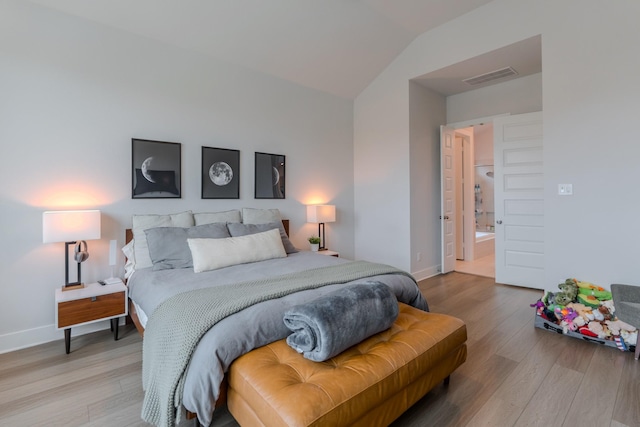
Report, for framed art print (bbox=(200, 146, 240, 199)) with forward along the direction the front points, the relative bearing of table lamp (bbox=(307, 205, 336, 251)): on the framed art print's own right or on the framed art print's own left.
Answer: on the framed art print's own left

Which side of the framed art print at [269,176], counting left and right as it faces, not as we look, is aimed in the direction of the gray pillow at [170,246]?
right

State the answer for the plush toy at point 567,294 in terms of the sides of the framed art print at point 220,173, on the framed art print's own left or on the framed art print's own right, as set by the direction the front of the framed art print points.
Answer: on the framed art print's own left

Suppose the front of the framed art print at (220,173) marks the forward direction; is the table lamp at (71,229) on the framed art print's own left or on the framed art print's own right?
on the framed art print's own right

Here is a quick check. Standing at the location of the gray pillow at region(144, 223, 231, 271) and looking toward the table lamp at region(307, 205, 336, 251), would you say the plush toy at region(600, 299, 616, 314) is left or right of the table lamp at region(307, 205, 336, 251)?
right

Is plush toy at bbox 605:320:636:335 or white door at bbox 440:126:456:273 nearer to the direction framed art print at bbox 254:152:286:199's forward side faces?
the plush toy

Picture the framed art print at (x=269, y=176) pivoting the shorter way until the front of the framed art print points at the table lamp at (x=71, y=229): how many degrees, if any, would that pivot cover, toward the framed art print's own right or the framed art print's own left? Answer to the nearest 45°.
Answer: approximately 90° to the framed art print's own right

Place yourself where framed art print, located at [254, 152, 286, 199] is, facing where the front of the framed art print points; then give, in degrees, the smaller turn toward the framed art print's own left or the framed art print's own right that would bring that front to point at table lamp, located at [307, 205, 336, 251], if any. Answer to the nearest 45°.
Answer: approximately 45° to the framed art print's own left

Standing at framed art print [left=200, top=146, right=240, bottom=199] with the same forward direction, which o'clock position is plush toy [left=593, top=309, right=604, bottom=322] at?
The plush toy is roughly at 10 o'clock from the framed art print.

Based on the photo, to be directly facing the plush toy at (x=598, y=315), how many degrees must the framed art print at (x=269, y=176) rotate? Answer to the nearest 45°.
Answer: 0° — it already faces it

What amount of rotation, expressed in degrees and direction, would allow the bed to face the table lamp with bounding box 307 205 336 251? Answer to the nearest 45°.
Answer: approximately 90° to its left
